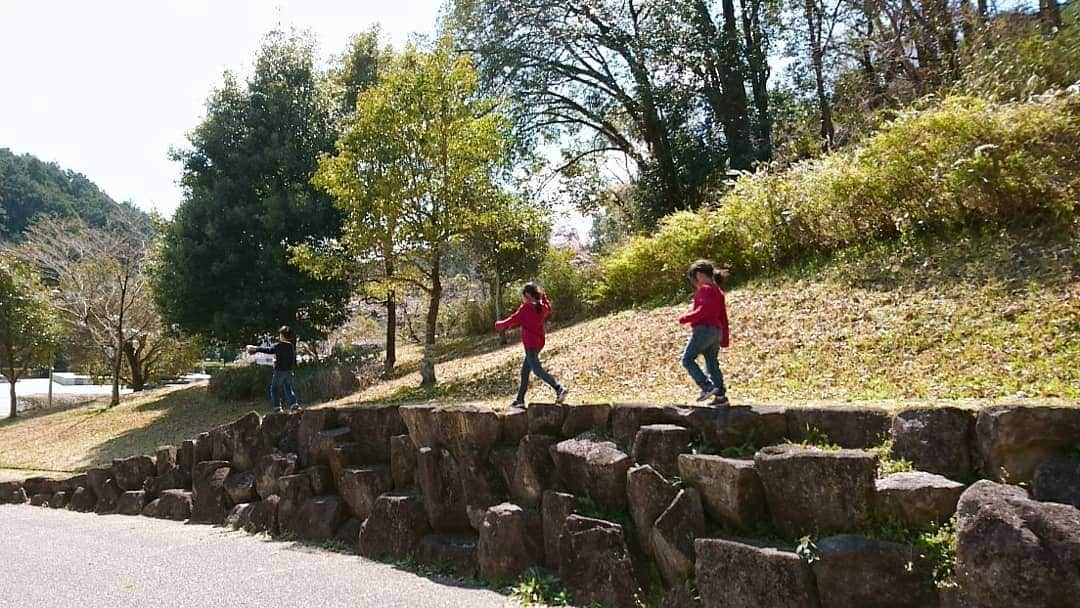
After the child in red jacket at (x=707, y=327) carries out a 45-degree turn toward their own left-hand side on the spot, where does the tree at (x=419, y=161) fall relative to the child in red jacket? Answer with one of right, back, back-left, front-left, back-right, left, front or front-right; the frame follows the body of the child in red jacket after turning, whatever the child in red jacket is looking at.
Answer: right

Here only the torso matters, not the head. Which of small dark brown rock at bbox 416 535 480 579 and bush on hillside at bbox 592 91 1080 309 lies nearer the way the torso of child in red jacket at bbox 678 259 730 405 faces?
the small dark brown rock

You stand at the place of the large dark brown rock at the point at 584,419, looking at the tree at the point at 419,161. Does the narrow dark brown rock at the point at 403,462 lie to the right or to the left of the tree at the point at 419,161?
left

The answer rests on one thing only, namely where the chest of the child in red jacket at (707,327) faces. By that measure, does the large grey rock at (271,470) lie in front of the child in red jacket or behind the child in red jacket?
in front

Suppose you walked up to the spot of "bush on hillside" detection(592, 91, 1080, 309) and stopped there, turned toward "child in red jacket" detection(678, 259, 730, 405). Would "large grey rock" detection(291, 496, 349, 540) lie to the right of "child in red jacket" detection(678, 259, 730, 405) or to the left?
right

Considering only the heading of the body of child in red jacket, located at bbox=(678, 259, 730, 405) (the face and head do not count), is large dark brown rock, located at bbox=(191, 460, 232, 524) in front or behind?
in front

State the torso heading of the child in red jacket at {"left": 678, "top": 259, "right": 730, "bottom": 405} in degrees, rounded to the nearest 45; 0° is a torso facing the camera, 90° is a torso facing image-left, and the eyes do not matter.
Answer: approximately 90°

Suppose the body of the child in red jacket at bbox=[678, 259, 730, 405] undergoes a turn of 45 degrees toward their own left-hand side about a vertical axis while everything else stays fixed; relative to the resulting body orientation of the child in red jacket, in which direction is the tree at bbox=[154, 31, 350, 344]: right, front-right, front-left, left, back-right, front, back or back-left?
right

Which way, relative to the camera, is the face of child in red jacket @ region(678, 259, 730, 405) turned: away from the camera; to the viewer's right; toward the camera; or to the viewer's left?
to the viewer's left

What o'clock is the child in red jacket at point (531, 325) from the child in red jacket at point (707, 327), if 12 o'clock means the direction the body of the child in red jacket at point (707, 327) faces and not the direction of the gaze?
the child in red jacket at point (531, 325) is roughly at 1 o'clock from the child in red jacket at point (707, 327).

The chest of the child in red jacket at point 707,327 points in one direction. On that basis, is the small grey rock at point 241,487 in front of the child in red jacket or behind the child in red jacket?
in front

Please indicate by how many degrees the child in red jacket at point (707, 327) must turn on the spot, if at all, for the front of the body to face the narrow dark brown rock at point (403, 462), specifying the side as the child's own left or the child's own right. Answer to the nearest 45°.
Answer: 0° — they already face it

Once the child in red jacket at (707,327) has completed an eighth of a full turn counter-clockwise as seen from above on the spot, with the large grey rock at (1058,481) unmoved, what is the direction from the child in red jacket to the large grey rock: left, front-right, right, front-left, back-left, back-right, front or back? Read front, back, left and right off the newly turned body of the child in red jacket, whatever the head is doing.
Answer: left
